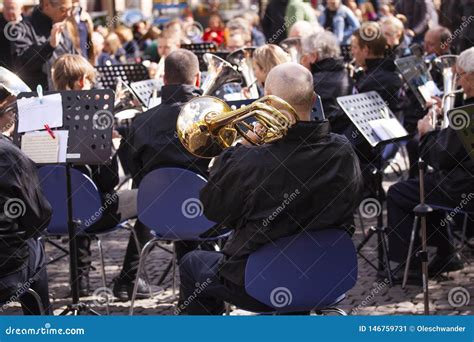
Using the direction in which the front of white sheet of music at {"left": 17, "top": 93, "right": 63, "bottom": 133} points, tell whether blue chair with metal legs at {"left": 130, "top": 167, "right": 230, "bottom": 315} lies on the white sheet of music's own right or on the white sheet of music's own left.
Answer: on the white sheet of music's own left

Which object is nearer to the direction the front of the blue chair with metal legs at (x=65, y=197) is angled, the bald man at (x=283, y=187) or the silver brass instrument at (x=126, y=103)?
the silver brass instrument

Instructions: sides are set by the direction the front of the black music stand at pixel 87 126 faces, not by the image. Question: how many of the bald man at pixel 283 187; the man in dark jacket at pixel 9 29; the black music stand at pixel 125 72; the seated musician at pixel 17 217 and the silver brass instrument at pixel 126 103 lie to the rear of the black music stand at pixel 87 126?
3

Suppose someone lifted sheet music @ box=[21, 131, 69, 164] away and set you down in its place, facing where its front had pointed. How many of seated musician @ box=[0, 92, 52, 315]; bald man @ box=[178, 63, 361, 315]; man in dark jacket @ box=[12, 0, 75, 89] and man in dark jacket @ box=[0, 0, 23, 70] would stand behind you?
2

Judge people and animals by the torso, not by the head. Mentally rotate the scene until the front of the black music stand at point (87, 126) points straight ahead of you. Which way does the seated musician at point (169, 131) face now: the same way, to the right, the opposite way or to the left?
the opposite way

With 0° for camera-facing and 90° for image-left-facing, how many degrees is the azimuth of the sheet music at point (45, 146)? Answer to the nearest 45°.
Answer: approximately 0°

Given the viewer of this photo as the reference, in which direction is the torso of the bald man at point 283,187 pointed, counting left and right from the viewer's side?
facing away from the viewer and to the left of the viewer

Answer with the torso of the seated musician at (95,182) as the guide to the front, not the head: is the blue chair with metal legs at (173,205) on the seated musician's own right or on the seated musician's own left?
on the seated musician's own right

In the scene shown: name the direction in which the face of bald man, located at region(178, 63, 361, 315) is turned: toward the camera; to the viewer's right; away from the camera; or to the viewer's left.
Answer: away from the camera

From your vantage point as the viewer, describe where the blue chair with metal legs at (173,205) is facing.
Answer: facing away from the viewer and to the right of the viewer
